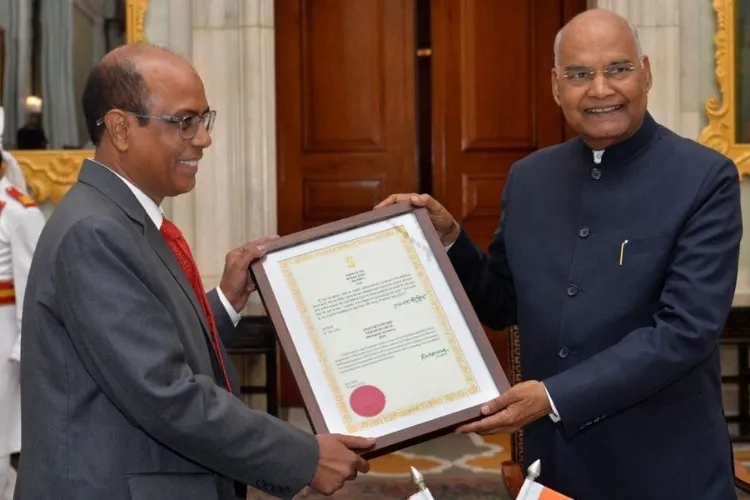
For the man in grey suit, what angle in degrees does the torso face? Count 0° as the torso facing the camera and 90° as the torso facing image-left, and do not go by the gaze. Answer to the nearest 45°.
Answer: approximately 270°

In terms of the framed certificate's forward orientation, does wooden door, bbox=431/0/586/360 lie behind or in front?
behind

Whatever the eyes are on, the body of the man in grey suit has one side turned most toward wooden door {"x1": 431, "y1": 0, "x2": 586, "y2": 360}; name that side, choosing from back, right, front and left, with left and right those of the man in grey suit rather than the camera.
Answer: left

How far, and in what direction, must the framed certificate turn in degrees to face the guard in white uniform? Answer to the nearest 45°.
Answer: approximately 135° to its right

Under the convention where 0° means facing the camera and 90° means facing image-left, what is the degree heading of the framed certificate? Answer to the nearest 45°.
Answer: approximately 0°

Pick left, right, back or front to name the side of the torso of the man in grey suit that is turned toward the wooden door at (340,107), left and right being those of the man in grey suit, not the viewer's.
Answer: left
